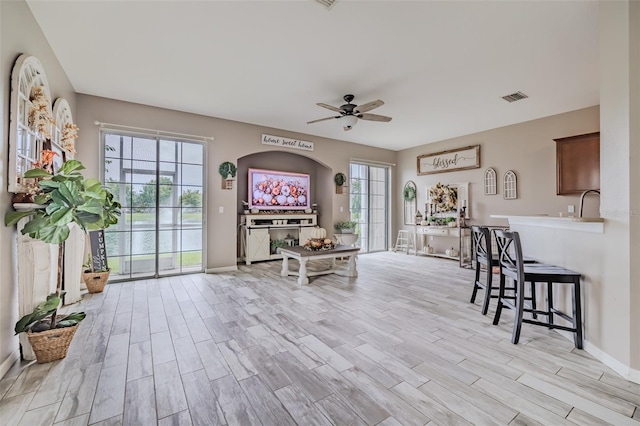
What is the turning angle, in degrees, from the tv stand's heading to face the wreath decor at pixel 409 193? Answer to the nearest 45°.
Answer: approximately 45° to its left

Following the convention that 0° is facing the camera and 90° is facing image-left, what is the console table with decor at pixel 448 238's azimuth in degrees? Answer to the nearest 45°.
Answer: approximately 45°

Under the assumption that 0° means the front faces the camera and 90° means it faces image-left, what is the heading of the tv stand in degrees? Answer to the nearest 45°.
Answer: approximately 315°

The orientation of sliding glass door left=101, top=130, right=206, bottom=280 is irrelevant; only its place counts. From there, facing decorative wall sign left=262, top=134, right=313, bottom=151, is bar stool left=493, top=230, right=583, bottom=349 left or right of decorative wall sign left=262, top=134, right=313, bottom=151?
right

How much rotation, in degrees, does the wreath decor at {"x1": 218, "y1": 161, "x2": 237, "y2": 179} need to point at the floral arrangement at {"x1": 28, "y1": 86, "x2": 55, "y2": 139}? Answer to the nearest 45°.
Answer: approximately 45° to its right
